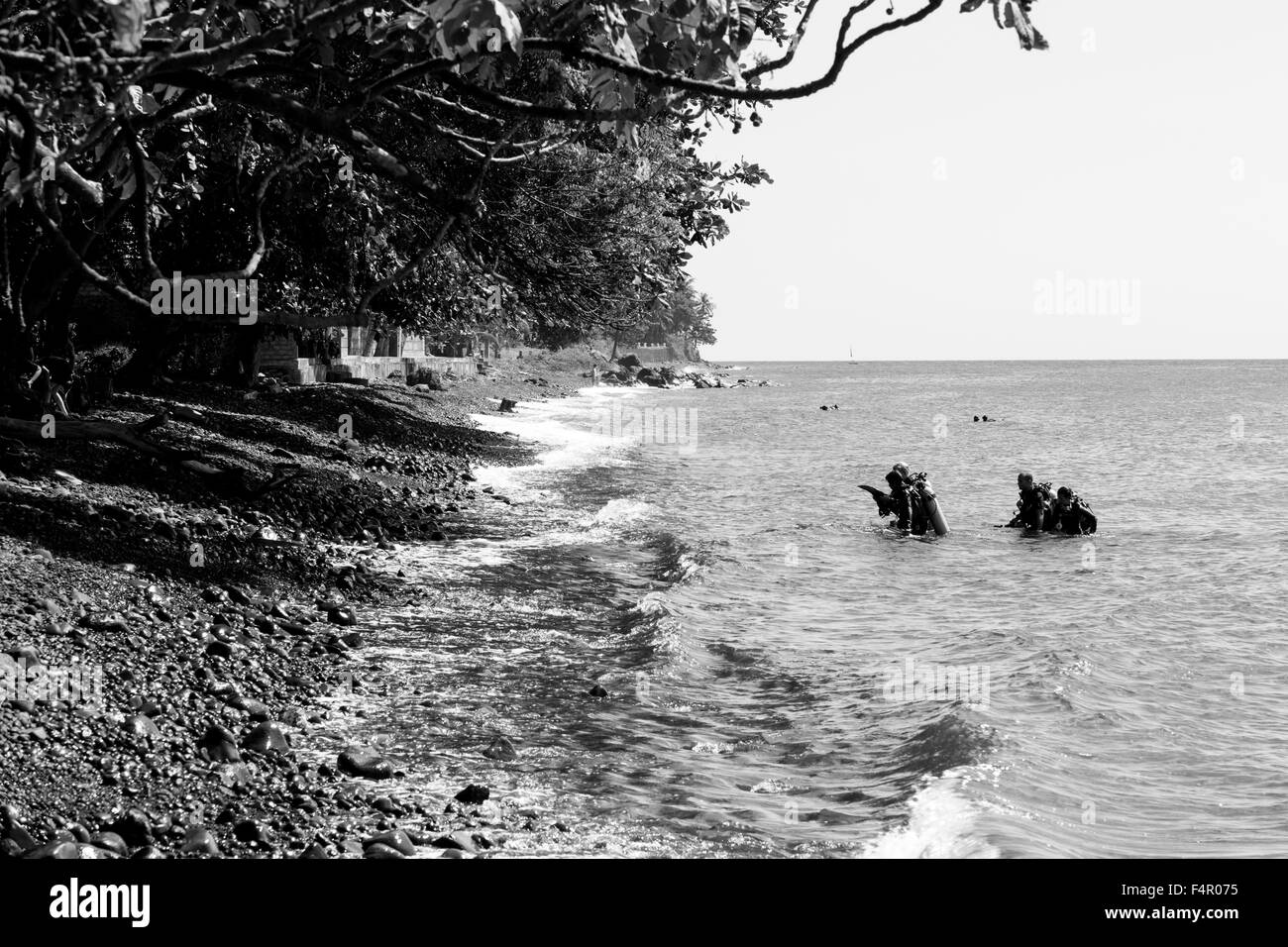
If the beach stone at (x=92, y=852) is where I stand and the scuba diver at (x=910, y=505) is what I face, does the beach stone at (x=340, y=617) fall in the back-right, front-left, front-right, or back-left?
front-left

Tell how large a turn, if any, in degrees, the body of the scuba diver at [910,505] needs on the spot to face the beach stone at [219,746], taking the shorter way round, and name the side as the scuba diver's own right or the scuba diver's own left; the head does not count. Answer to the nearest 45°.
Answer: approximately 90° to the scuba diver's own left

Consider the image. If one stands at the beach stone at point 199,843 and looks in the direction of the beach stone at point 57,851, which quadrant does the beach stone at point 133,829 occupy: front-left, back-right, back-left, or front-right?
front-right

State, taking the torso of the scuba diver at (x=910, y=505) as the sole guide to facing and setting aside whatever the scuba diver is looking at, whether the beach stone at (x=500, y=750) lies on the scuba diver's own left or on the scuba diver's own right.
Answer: on the scuba diver's own left

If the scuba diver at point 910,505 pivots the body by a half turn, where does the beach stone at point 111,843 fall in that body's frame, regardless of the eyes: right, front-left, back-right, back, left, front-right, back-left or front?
right

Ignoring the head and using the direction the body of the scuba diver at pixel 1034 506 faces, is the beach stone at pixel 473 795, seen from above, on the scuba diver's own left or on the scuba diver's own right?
on the scuba diver's own left

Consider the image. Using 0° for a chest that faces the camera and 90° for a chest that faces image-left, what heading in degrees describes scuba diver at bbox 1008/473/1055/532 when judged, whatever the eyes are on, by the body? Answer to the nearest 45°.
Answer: approximately 90°

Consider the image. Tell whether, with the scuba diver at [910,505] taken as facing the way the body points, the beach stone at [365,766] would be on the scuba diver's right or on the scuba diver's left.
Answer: on the scuba diver's left

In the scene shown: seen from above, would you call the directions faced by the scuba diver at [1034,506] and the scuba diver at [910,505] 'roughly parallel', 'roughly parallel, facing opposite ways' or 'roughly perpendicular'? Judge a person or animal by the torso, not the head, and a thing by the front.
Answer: roughly parallel

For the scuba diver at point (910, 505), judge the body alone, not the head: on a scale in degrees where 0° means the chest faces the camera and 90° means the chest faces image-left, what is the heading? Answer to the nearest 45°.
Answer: approximately 90°
